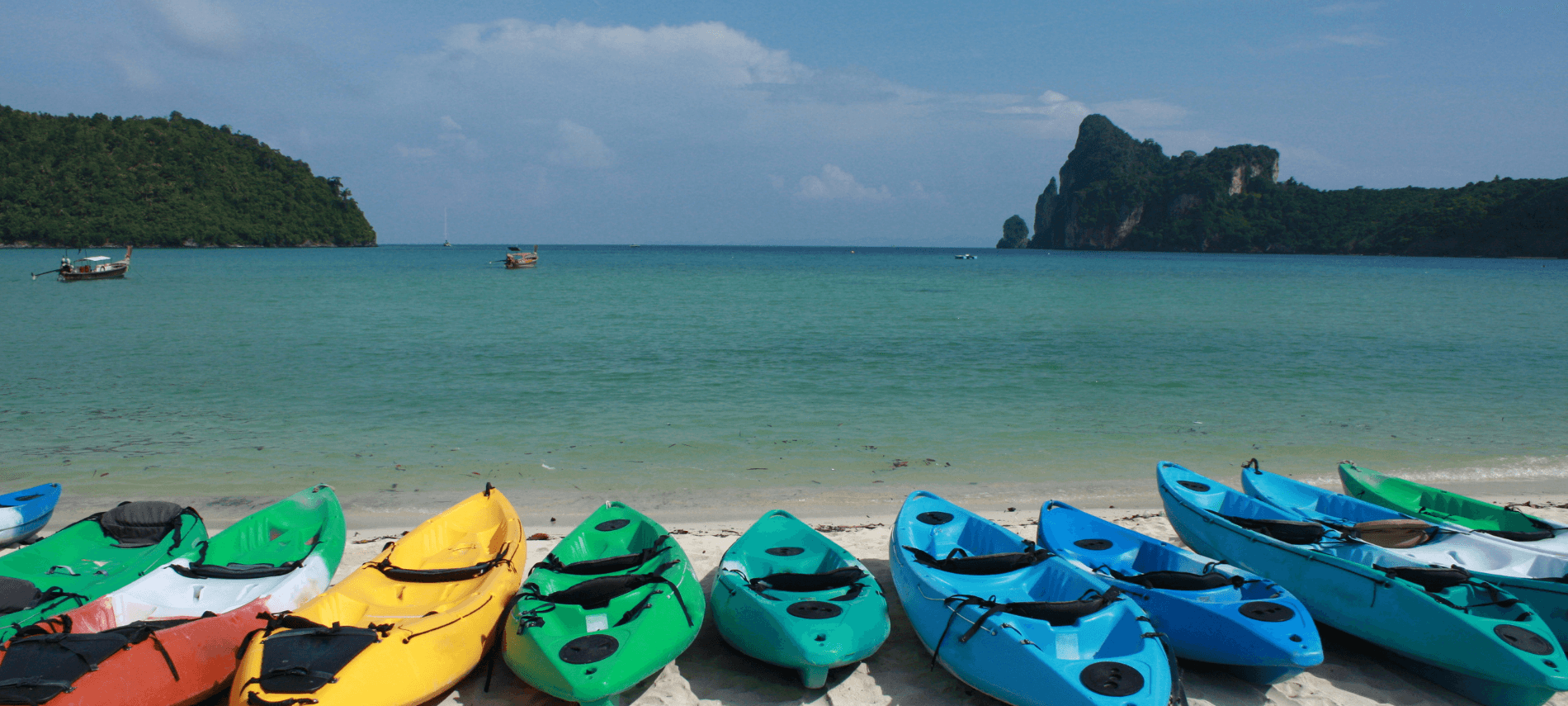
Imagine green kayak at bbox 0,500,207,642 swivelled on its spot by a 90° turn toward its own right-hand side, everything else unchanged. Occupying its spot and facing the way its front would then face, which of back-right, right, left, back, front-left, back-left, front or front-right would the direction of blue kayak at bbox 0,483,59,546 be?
front-right

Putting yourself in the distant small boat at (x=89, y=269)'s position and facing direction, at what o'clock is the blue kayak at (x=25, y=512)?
The blue kayak is roughly at 3 o'clock from the distant small boat.

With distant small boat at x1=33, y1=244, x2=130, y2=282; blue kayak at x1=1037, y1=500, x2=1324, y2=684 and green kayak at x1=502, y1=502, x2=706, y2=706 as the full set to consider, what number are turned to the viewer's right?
1

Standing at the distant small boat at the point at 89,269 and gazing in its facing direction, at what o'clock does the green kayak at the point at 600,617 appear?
The green kayak is roughly at 3 o'clock from the distant small boat.

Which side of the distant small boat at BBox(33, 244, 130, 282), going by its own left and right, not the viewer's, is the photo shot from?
right

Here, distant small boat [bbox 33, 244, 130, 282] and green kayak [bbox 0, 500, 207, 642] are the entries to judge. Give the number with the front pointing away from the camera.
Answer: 0

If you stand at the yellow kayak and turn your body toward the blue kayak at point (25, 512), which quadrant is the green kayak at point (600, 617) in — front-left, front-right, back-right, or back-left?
back-right
